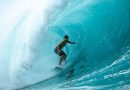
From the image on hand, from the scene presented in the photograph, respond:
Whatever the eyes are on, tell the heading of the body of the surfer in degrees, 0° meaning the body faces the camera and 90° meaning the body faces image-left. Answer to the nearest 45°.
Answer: approximately 270°
